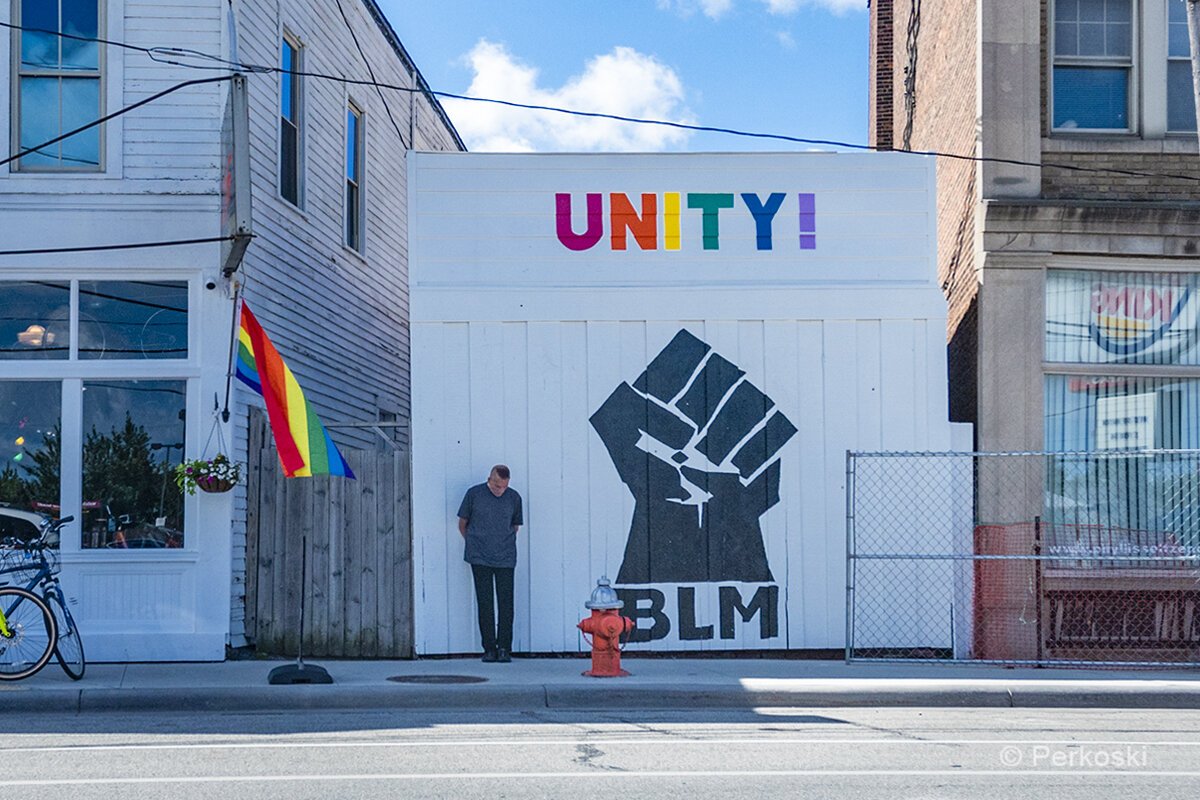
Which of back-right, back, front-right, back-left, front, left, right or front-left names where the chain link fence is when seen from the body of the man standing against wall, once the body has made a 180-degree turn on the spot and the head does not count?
right

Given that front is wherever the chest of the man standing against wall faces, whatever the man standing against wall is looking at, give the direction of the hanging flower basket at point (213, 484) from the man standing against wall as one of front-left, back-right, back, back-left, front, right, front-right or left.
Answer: right

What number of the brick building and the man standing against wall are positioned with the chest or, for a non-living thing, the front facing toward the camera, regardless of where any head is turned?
2

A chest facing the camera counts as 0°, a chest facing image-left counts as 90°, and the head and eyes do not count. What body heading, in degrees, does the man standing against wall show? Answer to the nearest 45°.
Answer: approximately 0°

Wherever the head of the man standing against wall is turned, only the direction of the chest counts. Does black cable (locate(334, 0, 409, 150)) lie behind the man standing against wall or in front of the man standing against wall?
behind

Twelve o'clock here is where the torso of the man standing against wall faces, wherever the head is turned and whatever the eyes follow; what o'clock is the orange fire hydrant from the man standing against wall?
The orange fire hydrant is roughly at 11 o'clock from the man standing against wall.

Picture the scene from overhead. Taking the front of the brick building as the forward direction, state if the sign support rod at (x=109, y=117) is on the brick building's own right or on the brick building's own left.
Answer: on the brick building's own right

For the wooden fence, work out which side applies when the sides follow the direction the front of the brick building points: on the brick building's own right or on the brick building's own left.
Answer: on the brick building's own right

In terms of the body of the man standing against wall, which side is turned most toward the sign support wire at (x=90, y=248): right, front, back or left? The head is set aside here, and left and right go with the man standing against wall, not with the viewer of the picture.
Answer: right

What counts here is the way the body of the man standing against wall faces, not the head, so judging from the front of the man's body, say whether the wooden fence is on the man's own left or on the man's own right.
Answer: on the man's own right

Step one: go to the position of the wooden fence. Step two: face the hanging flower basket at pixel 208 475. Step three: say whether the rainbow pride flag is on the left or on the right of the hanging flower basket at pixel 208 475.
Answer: left

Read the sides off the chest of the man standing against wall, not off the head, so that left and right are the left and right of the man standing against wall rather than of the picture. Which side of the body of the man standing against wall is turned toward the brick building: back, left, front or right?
left

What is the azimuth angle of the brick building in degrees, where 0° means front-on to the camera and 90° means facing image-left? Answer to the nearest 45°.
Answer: approximately 0°
